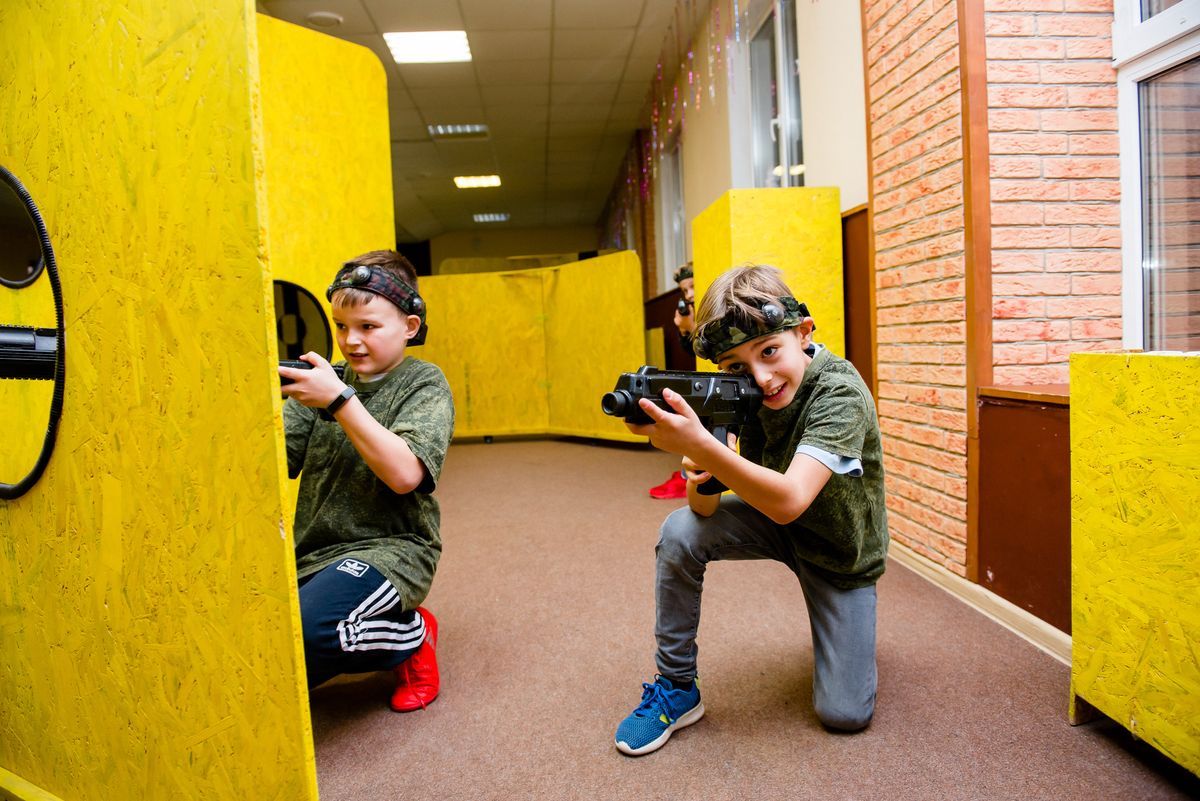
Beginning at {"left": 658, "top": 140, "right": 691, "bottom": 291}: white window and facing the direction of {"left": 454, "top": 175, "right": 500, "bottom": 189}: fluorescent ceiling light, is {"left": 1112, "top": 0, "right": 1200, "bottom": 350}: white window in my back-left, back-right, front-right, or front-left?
back-left

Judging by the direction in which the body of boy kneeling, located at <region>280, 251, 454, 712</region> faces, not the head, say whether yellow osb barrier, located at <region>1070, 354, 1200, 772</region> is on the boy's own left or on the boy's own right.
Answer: on the boy's own left

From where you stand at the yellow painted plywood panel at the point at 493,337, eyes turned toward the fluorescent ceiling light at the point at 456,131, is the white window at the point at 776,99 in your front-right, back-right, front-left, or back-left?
back-right

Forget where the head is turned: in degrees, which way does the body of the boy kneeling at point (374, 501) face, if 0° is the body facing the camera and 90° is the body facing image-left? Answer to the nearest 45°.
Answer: approximately 45°

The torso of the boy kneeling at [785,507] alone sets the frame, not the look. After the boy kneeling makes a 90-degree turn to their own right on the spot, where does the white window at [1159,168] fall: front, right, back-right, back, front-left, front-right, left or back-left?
right

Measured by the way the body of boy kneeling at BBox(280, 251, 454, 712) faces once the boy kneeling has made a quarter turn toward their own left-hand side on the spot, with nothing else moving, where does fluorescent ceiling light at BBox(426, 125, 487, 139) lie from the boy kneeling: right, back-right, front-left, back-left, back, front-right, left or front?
back-left

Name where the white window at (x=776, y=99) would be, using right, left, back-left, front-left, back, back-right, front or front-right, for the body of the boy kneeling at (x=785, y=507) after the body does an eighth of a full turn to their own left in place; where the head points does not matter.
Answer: back

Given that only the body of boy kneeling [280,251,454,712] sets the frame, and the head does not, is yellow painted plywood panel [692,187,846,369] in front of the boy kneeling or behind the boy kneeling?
behind
